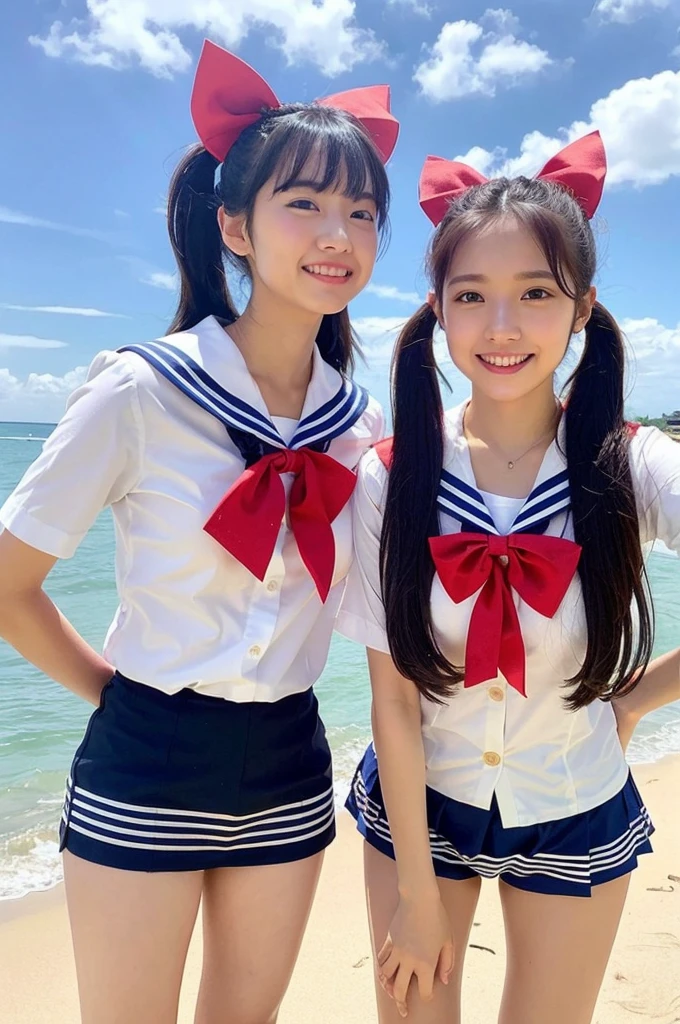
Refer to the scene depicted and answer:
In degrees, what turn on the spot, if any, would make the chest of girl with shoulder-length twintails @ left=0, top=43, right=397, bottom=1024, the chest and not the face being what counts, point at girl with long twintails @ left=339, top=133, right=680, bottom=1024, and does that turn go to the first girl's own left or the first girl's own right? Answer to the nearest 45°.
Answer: approximately 45° to the first girl's own left

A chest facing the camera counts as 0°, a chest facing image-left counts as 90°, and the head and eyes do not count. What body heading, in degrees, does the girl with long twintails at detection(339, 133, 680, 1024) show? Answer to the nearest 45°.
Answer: approximately 0°

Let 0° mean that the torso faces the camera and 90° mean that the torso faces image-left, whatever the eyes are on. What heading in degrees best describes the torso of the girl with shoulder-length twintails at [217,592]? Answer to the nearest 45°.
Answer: approximately 315°

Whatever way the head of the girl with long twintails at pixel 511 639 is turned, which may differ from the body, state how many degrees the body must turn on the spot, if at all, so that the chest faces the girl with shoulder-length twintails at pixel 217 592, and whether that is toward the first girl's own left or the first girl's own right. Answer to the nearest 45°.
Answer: approximately 90° to the first girl's own right
